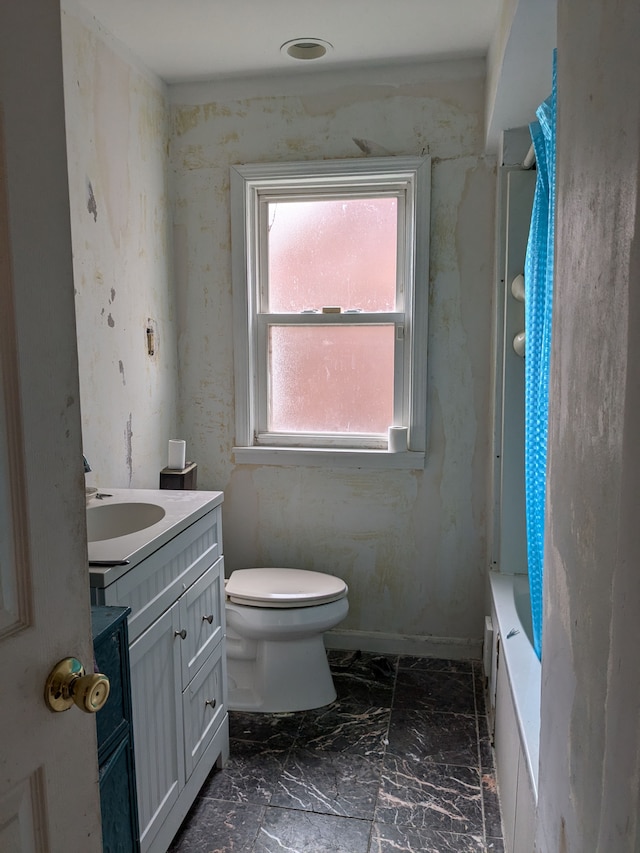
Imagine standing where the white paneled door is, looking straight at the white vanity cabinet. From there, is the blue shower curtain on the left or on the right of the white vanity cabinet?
right

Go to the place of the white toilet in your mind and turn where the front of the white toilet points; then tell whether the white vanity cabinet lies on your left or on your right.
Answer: on your right
